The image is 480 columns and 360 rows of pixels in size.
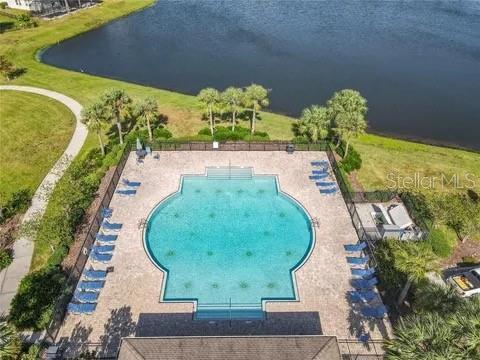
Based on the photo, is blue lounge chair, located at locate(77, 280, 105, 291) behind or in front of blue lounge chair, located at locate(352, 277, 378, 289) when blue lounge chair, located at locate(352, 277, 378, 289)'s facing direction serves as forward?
in front

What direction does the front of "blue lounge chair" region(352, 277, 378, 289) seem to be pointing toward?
to the viewer's left

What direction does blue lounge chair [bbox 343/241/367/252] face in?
to the viewer's left

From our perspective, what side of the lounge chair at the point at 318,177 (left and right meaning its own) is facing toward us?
left

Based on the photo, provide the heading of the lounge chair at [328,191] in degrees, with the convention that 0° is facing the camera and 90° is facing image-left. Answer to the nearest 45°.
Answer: approximately 90°

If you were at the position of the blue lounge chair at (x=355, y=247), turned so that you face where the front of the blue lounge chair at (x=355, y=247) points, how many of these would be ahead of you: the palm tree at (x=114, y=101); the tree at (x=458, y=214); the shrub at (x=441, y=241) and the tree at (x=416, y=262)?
1

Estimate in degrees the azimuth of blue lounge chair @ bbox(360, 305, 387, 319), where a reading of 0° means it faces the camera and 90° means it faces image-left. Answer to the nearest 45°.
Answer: approximately 90°

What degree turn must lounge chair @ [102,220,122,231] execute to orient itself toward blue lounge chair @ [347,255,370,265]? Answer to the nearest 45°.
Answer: approximately 45° to its right

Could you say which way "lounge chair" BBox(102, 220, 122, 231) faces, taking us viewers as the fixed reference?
facing to the right of the viewer
